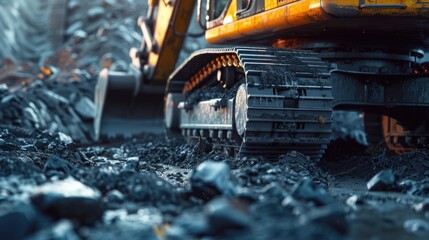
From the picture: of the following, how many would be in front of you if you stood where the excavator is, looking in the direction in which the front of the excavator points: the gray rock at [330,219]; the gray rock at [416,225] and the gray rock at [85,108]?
1

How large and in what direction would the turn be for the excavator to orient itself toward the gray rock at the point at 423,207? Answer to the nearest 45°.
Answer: approximately 135° to its left

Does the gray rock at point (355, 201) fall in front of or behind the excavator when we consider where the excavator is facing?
behind

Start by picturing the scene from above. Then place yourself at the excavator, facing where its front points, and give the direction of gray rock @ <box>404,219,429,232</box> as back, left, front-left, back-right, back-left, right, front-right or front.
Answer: back-left

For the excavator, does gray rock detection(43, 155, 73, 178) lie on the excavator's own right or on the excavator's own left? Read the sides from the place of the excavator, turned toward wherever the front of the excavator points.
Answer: on the excavator's own left

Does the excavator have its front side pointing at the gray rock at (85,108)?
yes

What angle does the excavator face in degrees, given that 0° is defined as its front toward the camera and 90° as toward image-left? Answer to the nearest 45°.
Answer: approximately 135°
